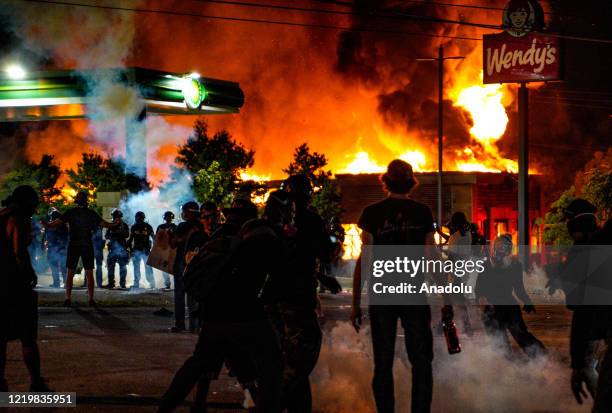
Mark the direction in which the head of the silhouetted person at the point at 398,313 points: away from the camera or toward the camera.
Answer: away from the camera

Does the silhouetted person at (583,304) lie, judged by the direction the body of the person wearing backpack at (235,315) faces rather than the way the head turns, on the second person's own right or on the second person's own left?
on the second person's own right

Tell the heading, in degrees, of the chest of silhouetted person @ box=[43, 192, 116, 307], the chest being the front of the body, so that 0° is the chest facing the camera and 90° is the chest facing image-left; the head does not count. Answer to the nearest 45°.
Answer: approximately 180°

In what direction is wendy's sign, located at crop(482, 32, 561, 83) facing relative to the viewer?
toward the camera

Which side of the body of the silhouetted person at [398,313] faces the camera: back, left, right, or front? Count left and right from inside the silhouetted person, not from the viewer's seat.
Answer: back

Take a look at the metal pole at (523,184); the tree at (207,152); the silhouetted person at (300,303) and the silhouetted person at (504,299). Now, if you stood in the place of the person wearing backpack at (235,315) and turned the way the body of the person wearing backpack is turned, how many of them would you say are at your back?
0

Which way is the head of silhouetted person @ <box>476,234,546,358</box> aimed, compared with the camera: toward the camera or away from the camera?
toward the camera
